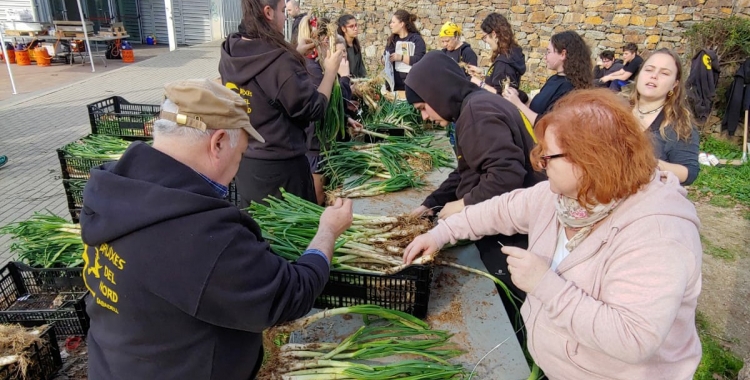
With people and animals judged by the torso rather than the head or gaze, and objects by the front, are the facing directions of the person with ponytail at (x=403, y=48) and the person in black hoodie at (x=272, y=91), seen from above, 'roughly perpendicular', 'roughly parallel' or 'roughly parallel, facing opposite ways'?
roughly parallel, facing opposite ways

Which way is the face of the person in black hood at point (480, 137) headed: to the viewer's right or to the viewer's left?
to the viewer's left

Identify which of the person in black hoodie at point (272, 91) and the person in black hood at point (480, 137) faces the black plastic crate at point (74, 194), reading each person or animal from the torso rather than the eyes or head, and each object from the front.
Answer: the person in black hood at point (480, 137)

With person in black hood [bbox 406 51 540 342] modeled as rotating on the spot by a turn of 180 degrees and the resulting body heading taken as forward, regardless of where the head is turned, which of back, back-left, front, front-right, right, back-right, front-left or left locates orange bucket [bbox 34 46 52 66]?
back-left

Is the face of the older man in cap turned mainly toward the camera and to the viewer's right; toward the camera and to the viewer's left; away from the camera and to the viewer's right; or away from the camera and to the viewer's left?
away from the camera and to the viewer's right

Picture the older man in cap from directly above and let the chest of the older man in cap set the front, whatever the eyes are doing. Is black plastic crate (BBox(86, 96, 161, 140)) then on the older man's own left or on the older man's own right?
on the older man's own left

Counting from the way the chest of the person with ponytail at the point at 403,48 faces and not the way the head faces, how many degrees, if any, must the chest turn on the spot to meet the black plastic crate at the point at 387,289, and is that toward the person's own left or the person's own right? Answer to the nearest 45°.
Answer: approximately 45° to the person's own left

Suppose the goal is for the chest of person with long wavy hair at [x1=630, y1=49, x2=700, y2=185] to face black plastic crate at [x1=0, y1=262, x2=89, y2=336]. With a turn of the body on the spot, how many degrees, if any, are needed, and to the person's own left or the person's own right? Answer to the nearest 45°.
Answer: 0° — they already face it

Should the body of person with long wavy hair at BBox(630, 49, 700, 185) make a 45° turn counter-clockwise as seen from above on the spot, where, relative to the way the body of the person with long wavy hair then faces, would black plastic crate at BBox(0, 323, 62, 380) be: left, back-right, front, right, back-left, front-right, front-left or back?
front-right

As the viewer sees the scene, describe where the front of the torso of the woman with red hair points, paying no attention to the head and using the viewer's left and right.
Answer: facing the viewer and to the left of the viewer

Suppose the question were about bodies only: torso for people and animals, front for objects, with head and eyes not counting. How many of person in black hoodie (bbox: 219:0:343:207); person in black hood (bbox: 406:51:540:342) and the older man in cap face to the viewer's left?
1

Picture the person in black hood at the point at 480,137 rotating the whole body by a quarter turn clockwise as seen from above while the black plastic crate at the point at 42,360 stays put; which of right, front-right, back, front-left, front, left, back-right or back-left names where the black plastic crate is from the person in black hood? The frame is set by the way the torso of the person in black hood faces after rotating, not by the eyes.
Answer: back-left

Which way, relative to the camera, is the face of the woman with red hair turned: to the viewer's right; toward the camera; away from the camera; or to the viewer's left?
to the viewer's left

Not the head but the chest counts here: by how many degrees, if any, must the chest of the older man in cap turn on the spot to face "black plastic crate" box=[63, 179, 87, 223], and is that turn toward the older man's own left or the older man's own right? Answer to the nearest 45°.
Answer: approximately 45° to the older man's own left

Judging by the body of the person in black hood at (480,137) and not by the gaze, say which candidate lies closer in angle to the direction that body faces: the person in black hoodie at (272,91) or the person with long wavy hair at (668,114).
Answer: the person in black hoodie

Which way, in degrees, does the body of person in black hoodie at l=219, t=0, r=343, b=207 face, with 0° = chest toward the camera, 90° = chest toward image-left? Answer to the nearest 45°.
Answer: approximately 225°

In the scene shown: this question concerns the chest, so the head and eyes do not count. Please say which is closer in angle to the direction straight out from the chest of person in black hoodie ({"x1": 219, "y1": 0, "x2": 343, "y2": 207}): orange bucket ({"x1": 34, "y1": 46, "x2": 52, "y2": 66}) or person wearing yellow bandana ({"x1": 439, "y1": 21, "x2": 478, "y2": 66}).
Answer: the person wearing yellow bandana

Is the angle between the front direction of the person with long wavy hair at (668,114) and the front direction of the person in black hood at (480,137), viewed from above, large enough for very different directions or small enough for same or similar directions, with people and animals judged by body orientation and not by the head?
same or similar directions

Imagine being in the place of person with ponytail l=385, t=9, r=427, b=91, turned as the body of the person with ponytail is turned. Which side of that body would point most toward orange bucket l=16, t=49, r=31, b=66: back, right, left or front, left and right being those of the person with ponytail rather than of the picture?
right

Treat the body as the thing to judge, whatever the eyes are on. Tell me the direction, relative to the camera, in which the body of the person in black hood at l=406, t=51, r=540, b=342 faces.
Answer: to the viewer's left
